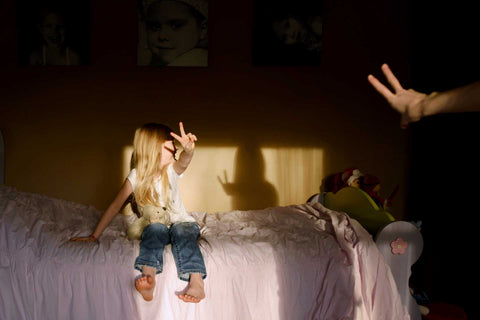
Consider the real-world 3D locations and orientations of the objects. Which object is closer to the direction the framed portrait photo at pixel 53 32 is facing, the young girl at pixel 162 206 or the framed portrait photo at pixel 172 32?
the young girl

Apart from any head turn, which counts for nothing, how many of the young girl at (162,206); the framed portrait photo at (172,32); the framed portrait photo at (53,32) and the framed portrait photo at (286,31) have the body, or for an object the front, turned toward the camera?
4

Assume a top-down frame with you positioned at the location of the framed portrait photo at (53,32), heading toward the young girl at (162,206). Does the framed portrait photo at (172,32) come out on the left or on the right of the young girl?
left

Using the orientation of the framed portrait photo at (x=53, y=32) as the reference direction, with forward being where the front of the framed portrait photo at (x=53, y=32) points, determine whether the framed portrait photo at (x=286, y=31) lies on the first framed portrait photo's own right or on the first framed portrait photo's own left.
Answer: on the first framed portrait photo's own left

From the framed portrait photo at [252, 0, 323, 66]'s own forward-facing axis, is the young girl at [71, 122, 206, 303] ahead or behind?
ahead

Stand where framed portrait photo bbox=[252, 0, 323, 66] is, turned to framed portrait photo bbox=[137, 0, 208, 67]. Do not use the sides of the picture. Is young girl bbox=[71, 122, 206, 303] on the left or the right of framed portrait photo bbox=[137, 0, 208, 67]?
left

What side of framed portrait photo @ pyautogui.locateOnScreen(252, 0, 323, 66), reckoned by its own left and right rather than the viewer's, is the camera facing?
front

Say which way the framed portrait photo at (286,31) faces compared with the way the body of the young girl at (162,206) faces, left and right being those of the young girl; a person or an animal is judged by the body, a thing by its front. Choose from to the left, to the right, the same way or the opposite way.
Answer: the same way

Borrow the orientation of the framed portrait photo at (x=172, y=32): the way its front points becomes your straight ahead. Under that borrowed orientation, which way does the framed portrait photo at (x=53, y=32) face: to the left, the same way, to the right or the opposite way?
the same way

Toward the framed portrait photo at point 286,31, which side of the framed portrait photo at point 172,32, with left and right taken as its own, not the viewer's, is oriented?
left

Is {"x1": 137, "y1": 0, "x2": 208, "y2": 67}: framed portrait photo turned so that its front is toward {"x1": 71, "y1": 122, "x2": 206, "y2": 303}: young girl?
yes

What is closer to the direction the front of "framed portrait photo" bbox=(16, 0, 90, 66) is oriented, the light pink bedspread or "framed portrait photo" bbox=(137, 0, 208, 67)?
the light pink bedspread

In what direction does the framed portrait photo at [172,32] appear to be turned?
toward the camera

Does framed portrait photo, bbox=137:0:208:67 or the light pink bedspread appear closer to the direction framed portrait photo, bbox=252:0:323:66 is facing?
the light pink bedspread

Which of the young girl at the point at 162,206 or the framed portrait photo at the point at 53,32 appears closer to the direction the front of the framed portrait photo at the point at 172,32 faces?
the young girl

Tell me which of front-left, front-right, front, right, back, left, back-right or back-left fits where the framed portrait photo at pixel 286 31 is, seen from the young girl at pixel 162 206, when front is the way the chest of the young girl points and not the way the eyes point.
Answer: back-left

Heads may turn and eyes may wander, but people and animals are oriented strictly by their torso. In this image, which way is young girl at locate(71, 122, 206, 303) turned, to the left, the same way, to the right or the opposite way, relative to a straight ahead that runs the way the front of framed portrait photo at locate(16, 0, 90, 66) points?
the same way
